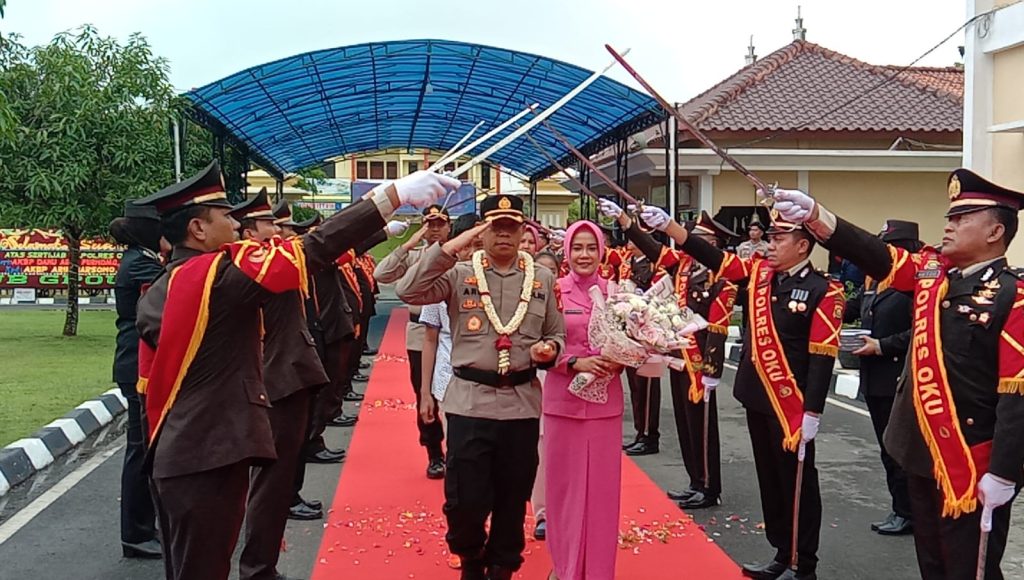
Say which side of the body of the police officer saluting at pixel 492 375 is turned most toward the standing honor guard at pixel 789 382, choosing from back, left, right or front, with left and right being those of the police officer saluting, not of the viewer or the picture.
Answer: left

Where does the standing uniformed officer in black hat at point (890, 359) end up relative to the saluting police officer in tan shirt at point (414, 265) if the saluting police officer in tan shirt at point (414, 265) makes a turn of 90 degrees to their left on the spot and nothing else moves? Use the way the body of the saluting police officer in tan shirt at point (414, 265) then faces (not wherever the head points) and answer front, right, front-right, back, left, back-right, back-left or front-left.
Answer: front

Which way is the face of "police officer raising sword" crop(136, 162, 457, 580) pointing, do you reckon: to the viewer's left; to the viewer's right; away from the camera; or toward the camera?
to the viewer's right

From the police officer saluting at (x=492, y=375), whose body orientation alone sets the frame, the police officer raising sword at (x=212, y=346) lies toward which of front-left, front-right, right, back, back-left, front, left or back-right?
front-right

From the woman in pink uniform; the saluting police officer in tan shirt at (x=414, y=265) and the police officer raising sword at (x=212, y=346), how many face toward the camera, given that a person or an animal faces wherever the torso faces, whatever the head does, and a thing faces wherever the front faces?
2

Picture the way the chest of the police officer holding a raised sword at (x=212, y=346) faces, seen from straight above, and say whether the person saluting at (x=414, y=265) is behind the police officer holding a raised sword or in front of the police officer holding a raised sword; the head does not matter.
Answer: in front

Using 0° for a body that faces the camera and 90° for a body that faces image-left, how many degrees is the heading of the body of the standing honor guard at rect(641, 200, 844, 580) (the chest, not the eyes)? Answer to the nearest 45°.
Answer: approximately 45°

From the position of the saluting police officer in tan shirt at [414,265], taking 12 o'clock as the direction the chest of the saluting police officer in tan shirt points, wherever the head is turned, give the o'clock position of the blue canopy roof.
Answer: The blue canopy roof is roughly at 6 o'clock from the saluting police officer in tan shirt.

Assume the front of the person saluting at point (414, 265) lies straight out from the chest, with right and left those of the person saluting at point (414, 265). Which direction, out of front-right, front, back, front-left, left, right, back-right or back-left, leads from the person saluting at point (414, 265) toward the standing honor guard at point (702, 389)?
left
